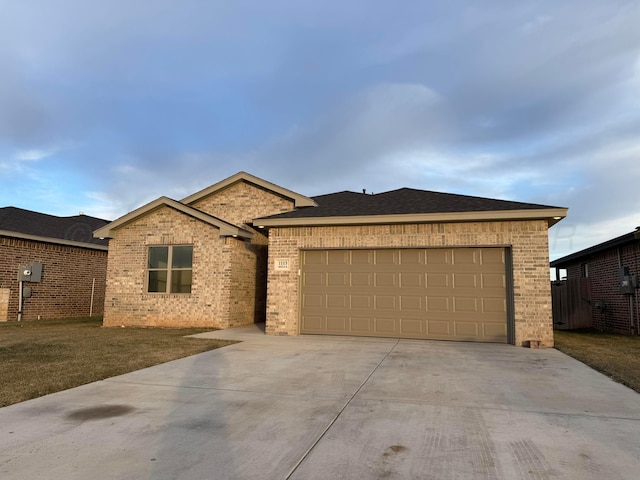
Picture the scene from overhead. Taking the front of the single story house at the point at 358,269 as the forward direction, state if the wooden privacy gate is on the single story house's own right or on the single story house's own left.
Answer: on the single story house's own left

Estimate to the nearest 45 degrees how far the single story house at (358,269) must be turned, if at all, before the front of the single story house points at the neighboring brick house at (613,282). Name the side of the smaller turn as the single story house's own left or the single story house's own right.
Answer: approximately 90° to the single story house's own left

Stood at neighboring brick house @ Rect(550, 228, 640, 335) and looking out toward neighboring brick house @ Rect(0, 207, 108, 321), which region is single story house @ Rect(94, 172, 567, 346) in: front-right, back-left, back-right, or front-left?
front-left

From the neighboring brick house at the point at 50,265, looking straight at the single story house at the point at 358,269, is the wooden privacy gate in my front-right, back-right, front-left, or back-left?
front-left

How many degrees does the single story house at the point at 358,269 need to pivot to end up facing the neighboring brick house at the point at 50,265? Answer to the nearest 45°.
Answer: approximately 135° to its right

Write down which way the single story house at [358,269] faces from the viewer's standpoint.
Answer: facing the viewer
